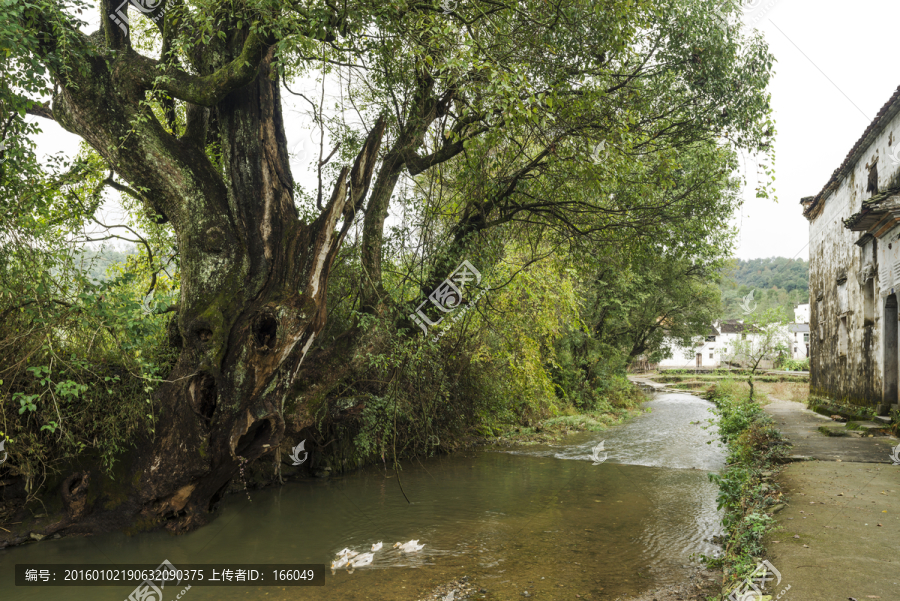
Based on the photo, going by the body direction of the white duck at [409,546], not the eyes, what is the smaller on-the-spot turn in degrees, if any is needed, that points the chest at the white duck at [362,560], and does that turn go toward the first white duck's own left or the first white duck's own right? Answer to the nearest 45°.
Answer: approximately 45° to the first white duck's own left

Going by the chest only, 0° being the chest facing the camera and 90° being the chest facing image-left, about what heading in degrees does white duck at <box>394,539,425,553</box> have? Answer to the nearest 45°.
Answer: approximately 90°

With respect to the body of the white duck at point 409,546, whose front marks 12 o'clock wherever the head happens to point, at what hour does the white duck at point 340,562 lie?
the white duck at point 340,562 is roughly at 11 o'clock from the white duck at point 409,546.
